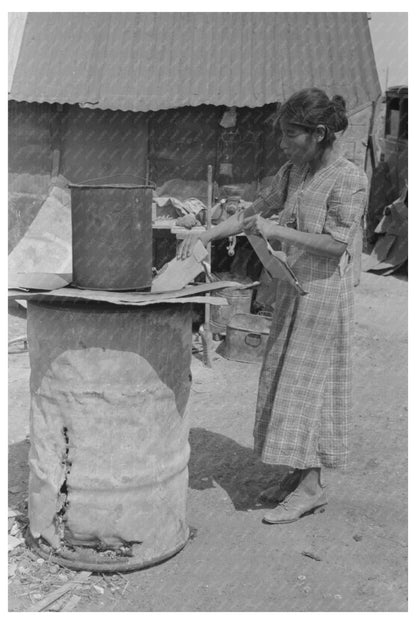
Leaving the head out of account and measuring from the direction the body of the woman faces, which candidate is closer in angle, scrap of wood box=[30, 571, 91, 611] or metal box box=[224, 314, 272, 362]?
the scrap of wood

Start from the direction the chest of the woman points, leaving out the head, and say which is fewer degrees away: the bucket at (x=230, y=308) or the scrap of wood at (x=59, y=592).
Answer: the scrap of wood

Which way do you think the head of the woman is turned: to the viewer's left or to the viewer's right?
to the viewer's left

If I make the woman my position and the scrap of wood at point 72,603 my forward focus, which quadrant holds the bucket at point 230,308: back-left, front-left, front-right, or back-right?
back-right

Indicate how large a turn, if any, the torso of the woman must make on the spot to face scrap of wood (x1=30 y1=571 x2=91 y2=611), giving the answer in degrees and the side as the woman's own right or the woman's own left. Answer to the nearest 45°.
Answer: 0° — they already face it

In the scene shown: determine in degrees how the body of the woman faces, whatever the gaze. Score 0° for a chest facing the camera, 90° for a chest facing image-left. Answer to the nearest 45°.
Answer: approximately 45°

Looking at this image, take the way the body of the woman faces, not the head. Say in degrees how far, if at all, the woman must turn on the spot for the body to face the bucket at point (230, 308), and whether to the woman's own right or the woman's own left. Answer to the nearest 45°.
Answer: approximately 135° to the woman's own right
